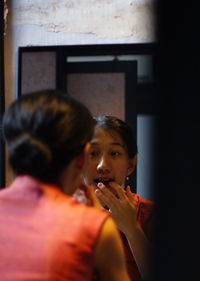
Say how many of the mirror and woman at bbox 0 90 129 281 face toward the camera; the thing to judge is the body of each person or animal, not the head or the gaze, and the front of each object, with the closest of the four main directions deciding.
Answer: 1

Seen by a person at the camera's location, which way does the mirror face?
facing the viewer

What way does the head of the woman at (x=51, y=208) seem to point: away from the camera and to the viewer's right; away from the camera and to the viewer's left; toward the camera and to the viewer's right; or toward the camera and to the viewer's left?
away from the camera and to the viewer's right

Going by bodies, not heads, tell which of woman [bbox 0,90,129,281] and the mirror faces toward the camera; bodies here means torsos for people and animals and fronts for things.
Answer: the mirror

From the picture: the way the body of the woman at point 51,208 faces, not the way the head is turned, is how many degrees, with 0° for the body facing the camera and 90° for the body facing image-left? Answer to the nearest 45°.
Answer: approximately 225°

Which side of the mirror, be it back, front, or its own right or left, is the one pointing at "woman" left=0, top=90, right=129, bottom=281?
front

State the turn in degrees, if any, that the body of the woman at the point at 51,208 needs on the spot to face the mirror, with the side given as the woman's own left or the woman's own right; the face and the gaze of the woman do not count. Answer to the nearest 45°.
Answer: approximately 45° to the woman's own left
